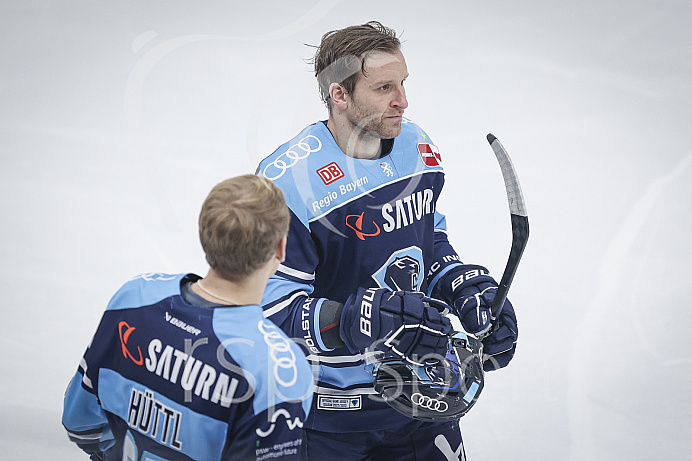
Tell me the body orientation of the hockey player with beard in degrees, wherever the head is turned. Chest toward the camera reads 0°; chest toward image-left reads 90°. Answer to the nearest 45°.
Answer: approximately 315°
